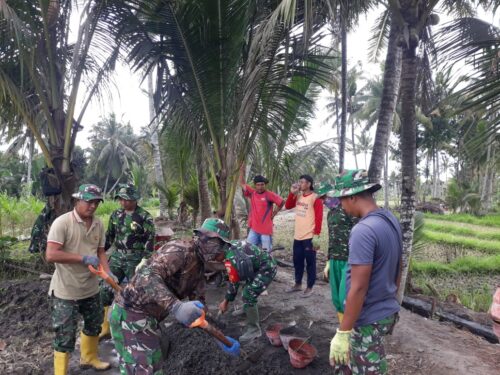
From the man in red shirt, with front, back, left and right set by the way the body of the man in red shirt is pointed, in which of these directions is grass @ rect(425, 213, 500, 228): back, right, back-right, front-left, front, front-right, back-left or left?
back-left

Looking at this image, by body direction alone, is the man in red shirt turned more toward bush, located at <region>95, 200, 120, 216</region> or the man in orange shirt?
the man in orange shirt

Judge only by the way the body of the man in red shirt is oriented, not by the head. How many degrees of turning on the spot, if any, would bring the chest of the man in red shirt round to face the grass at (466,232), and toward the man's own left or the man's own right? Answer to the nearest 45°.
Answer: approximately 135° to the man's own left

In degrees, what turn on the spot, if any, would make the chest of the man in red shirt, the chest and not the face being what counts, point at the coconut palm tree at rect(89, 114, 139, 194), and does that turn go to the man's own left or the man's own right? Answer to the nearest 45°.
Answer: approximately 135° to the man's own right

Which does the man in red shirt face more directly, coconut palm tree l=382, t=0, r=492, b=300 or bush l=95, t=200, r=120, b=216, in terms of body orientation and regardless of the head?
the coconut palm tree

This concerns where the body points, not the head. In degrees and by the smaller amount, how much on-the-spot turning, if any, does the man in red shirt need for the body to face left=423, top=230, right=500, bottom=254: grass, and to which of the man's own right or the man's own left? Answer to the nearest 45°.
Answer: approximately 135° to the man's own left

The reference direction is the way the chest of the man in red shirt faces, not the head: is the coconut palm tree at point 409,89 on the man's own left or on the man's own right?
on the man's own left

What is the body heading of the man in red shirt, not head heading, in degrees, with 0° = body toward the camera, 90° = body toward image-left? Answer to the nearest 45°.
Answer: approximately 0°
